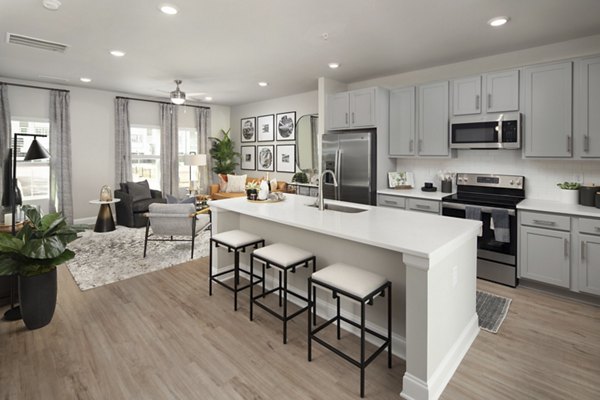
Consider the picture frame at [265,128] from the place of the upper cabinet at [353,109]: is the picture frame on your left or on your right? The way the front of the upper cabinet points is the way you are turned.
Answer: on your right

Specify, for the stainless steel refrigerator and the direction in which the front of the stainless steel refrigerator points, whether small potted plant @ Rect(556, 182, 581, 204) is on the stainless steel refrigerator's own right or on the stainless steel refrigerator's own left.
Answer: on the stainless steel refrigerator's own left

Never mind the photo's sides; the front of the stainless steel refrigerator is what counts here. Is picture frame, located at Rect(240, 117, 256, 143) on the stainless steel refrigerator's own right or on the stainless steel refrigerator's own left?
on the stainless steel refrigerator's own right

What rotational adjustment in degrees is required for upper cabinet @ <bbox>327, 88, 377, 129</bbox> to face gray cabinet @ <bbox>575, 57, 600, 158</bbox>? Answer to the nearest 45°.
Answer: approximately 90° to its left

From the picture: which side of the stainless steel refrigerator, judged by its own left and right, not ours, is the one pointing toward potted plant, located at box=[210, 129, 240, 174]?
right

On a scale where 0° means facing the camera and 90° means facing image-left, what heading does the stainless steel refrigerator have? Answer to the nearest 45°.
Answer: approximately 45°

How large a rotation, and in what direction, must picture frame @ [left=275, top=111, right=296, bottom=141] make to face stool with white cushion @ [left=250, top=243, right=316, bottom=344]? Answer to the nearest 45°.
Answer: approximately 45° to its left

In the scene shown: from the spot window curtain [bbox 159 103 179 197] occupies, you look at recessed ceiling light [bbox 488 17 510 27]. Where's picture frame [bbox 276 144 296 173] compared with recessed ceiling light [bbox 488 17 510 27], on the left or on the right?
left

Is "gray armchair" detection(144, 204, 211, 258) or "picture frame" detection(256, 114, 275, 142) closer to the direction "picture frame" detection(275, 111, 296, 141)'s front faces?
the gray armchair
